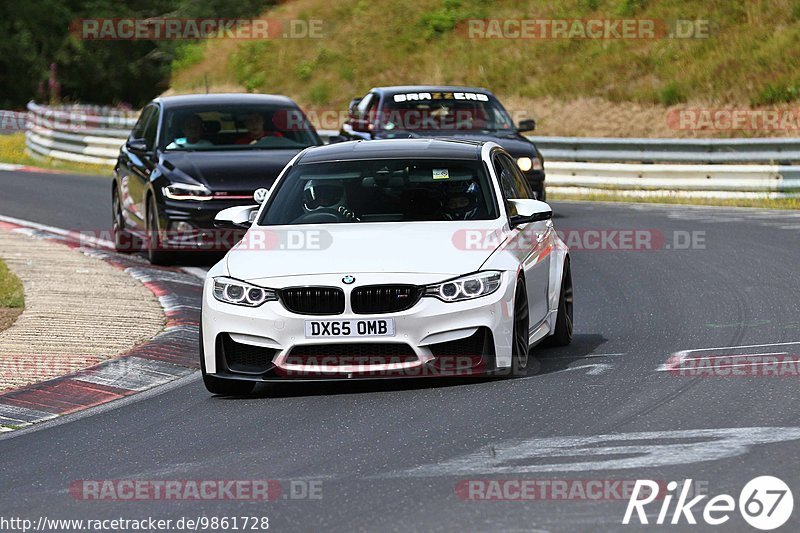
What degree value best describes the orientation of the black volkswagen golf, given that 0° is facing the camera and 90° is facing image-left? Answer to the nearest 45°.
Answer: approximately 0°

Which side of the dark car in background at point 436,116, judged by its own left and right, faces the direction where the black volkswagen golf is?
front

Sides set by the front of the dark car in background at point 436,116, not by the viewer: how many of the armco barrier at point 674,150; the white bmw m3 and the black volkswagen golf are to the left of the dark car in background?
1

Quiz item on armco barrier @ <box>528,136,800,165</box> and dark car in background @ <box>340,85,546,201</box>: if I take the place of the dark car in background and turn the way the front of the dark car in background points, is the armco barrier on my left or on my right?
on my left

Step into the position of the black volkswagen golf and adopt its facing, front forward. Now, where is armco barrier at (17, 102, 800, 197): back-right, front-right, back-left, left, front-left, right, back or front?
back-left

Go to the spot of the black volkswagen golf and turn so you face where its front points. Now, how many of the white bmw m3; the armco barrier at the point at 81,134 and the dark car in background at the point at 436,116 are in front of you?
1

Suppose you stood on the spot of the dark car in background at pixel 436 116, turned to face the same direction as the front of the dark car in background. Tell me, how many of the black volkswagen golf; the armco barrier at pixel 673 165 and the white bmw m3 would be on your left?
1

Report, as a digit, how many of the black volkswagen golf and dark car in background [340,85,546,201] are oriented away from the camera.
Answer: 0

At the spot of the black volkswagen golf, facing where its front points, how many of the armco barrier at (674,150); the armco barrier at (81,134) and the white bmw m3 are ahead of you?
1

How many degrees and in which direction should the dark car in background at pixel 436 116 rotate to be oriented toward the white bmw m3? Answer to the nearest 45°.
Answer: approximately 45° to its right

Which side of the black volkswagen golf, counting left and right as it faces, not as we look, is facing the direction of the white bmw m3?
front
